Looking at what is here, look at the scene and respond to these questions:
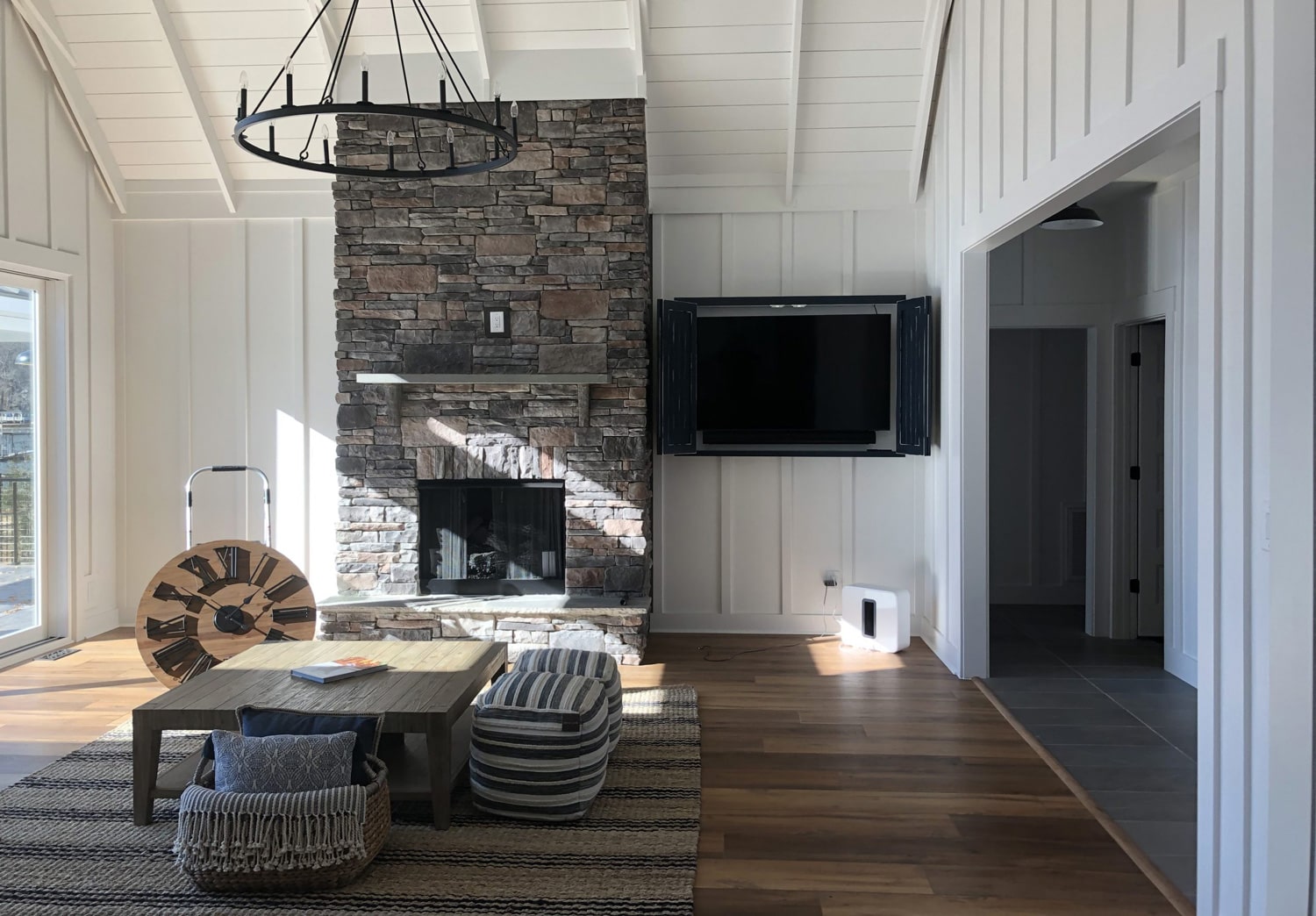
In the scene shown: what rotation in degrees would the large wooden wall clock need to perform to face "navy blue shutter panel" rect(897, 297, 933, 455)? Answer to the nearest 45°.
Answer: approximately 90° to its left

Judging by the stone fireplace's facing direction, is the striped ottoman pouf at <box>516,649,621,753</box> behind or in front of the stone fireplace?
in front

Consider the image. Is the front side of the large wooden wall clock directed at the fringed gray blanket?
yes

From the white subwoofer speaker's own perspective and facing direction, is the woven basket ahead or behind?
ahead

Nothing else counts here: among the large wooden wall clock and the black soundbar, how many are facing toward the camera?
2

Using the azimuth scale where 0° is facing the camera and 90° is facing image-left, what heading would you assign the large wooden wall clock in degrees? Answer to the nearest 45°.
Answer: approximately 0°

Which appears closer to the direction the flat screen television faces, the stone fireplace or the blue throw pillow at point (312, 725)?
the blue throw pillow
